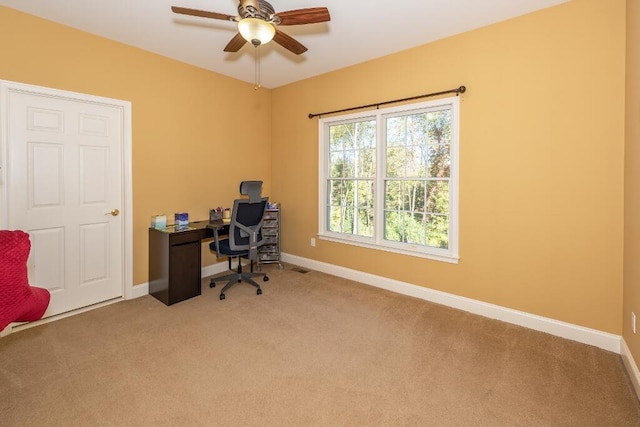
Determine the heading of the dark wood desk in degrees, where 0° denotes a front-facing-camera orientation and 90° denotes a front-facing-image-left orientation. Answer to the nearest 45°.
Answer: approximately 315°

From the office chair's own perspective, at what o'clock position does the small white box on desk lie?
The small white box on desk is roughly at 11 o'clock from the office chair.

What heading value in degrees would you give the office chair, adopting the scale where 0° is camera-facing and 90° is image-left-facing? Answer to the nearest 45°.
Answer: approximately 135°

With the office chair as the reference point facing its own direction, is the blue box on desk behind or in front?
in front

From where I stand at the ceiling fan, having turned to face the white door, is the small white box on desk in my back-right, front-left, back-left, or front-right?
front-right

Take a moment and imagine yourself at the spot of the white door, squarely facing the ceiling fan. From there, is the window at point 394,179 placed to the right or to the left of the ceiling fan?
left

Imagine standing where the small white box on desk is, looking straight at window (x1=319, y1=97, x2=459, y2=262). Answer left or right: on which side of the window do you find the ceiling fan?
right

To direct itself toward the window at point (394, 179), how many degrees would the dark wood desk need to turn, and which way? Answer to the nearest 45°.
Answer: approximately 45° to its left

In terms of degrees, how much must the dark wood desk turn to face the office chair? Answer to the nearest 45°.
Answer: approximately 45° to its left

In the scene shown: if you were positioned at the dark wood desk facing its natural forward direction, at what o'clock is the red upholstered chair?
The red upholstered chair is roughly at 2 o'clock from the dark wood desk.

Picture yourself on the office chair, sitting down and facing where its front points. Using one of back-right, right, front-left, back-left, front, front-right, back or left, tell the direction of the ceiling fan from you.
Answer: back-left

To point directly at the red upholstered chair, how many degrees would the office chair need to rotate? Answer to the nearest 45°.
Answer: approximately 90° to its left

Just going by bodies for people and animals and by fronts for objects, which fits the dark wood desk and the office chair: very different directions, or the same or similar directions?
very different directions

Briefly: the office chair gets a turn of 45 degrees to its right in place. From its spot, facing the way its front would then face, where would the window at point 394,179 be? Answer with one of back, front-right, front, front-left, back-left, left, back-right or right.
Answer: right
